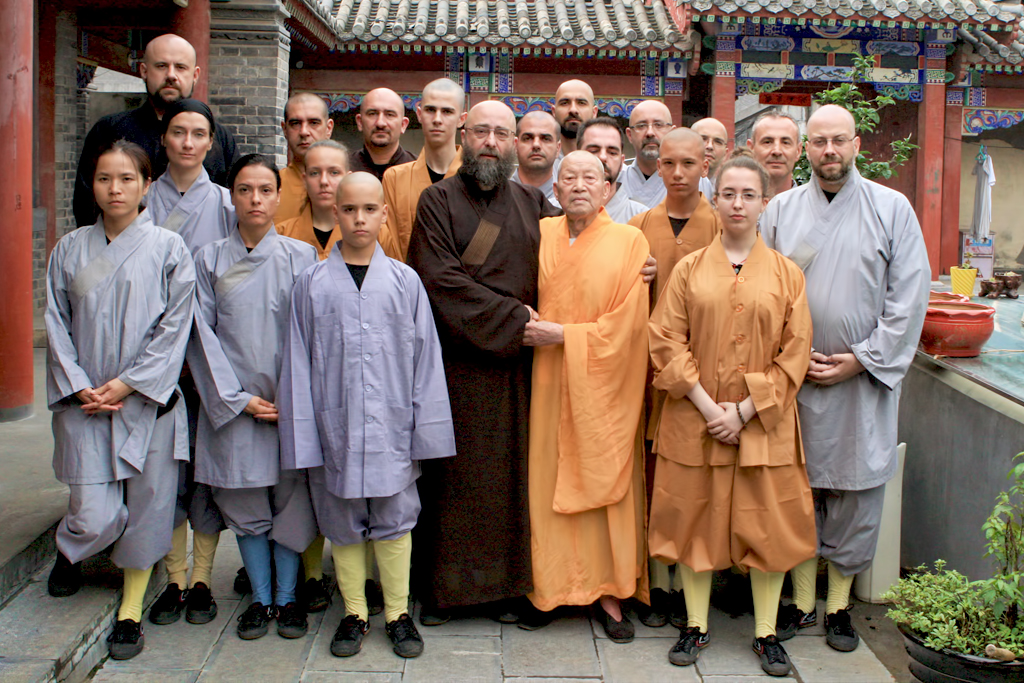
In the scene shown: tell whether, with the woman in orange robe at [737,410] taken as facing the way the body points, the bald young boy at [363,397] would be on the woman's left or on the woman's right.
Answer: on the woman's right

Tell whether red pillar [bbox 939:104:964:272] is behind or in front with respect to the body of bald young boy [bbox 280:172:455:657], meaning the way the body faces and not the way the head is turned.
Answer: behind

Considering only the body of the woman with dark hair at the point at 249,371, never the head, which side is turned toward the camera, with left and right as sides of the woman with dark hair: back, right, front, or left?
front

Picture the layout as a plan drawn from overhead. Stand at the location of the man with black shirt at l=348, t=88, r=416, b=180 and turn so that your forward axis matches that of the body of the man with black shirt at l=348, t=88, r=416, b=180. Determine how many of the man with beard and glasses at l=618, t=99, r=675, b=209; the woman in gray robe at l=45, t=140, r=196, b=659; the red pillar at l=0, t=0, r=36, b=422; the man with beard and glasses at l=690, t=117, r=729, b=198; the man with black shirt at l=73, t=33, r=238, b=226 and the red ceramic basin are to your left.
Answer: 3

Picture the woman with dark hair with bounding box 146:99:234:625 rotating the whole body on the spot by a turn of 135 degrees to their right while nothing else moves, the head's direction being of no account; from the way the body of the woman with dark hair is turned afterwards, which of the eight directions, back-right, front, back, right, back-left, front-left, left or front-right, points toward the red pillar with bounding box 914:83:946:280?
right

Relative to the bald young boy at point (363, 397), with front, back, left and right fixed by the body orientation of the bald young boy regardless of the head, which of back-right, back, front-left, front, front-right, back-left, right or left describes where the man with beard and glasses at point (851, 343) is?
left

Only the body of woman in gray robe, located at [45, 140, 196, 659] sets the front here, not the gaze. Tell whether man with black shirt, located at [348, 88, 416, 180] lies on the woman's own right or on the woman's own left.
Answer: on the woman's own left

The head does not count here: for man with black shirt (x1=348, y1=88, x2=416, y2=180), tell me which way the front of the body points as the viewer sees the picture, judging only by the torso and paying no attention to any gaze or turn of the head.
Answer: toward the camera

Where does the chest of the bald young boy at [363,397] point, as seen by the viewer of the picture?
toward the camera
